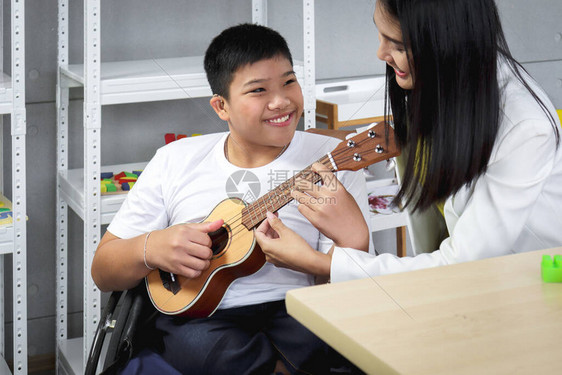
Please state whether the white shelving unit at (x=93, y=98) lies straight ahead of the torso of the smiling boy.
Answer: no

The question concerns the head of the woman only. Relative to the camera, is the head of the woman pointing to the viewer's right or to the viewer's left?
to the viewer's left

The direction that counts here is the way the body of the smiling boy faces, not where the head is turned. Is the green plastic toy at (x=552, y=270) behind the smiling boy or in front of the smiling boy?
in front

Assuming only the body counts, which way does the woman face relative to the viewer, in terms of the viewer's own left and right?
facing to the left of the viewer

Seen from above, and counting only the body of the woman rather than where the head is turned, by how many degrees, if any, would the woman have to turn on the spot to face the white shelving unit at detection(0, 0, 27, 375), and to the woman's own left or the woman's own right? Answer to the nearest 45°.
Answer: approximately 45° to the woman's own right

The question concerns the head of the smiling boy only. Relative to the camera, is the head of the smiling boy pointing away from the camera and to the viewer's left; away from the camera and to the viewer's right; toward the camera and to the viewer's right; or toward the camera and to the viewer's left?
toward the camera and to the viewer's right

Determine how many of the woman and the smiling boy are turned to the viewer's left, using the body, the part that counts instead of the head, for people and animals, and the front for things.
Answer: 1

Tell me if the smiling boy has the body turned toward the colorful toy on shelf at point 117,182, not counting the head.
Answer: no
